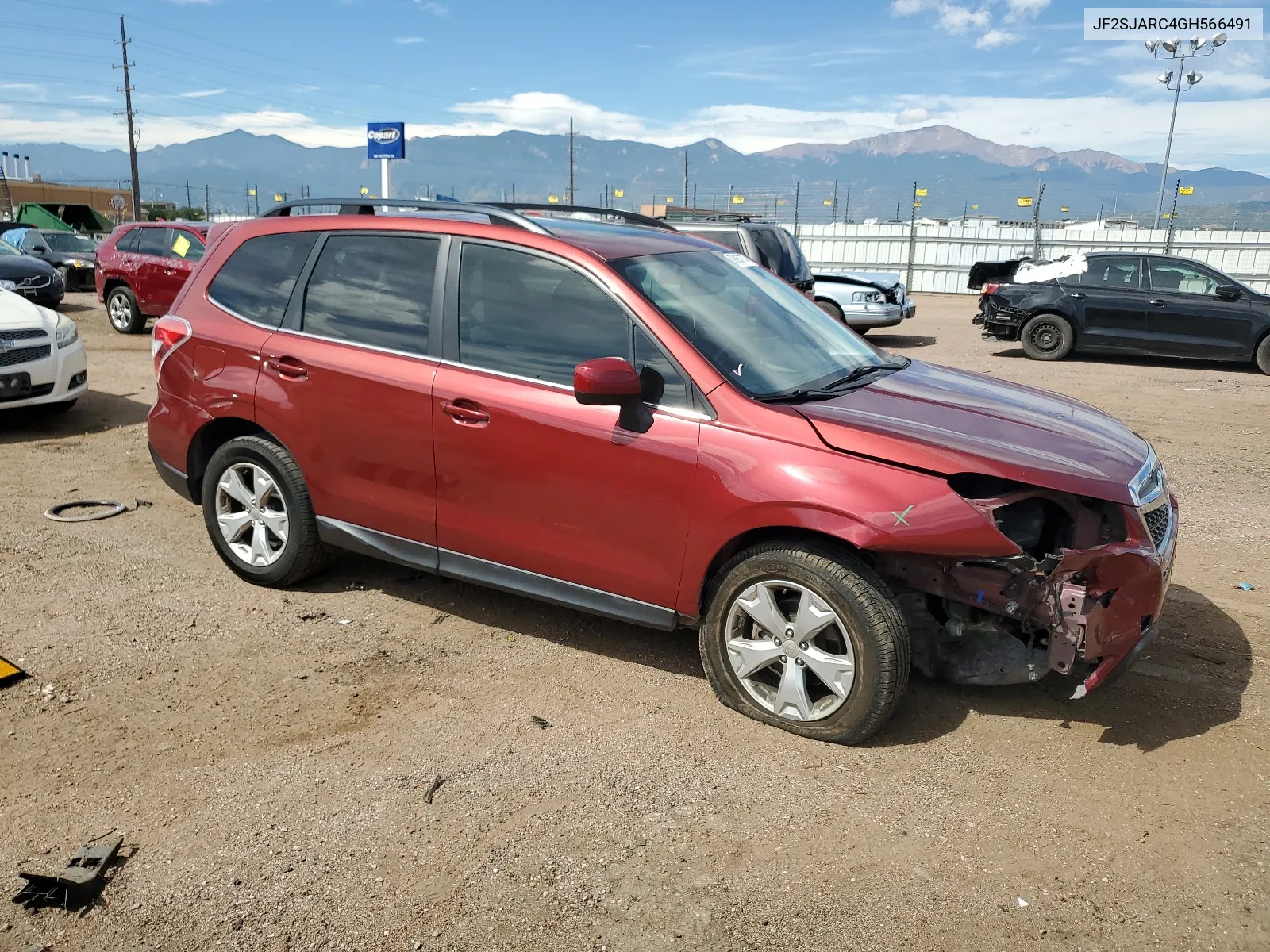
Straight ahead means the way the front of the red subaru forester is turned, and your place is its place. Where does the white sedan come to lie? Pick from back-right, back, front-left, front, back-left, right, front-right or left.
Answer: back

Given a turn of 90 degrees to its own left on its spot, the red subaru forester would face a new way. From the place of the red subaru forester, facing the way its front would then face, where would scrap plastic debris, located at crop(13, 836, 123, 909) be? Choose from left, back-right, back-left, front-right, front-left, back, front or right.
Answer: back

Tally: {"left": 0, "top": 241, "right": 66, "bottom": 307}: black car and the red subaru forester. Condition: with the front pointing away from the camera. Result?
0

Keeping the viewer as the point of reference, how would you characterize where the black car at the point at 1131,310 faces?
facing to the right of the viewer

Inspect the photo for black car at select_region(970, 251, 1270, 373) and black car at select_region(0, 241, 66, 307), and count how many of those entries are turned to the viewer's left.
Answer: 0

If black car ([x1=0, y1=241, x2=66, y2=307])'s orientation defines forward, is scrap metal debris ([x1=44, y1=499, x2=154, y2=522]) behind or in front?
in front

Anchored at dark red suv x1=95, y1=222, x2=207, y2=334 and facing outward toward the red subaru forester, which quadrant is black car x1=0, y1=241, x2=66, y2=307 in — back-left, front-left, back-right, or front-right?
back-right

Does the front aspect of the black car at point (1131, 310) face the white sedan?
no

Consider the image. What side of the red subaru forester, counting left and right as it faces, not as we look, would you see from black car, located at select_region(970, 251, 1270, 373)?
left

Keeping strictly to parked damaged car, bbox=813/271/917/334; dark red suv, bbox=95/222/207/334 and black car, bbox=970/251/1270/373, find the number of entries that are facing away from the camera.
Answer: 0

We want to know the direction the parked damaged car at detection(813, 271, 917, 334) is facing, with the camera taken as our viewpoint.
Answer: facing the viewer and to the right of the viewer

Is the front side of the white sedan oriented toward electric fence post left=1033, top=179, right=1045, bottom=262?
no

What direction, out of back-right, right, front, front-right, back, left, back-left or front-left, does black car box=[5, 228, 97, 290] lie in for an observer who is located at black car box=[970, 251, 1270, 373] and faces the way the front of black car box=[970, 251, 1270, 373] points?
back

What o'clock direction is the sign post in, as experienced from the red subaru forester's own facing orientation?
The sign post is roughly at 7 o'clock from the red subaru forester.

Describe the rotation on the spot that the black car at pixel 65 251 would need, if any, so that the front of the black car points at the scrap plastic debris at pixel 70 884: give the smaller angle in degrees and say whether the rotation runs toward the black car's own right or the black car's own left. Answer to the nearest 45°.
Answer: approximately 45° to the black car's own right

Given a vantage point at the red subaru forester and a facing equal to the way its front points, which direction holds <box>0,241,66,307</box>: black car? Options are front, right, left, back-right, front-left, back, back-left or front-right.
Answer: back

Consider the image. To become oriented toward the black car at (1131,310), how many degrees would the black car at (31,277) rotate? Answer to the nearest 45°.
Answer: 0° — it already faces it

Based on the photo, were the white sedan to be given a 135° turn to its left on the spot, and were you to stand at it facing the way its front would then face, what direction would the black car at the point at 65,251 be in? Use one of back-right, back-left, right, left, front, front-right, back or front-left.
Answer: front
